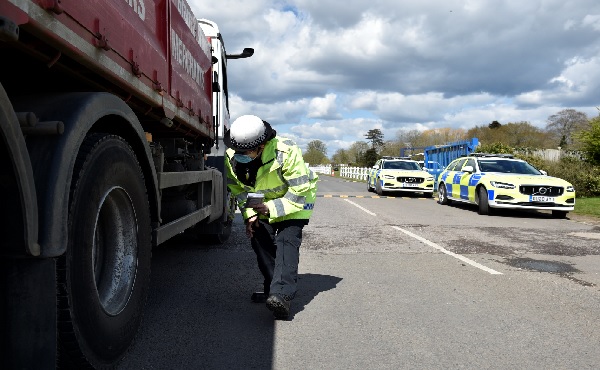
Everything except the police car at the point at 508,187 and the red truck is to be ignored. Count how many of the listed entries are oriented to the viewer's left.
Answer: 0

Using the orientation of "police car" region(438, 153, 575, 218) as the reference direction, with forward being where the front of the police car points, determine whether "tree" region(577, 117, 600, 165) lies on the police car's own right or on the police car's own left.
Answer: on the police car's own left

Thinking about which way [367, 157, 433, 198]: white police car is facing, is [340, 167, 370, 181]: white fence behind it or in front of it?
behind

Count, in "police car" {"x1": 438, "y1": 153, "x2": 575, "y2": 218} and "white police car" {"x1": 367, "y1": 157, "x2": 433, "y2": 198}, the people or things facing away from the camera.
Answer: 0

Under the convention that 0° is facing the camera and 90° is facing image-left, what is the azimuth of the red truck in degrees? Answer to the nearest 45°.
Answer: approximately 225°

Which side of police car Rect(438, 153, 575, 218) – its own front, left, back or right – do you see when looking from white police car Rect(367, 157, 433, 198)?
back

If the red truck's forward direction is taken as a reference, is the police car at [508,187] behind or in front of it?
in front

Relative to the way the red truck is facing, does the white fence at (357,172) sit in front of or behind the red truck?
in front
